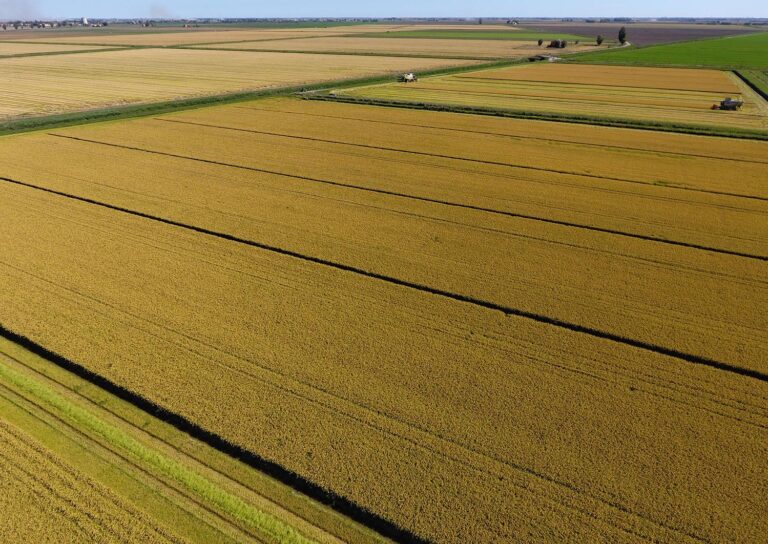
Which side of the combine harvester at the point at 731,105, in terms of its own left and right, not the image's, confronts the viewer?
left
